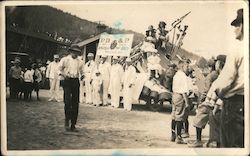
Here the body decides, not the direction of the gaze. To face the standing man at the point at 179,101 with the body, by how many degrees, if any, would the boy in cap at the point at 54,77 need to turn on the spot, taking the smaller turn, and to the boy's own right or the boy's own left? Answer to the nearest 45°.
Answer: approximately 90° to the boy's own left

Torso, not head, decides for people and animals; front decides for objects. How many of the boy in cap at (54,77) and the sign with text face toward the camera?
2
